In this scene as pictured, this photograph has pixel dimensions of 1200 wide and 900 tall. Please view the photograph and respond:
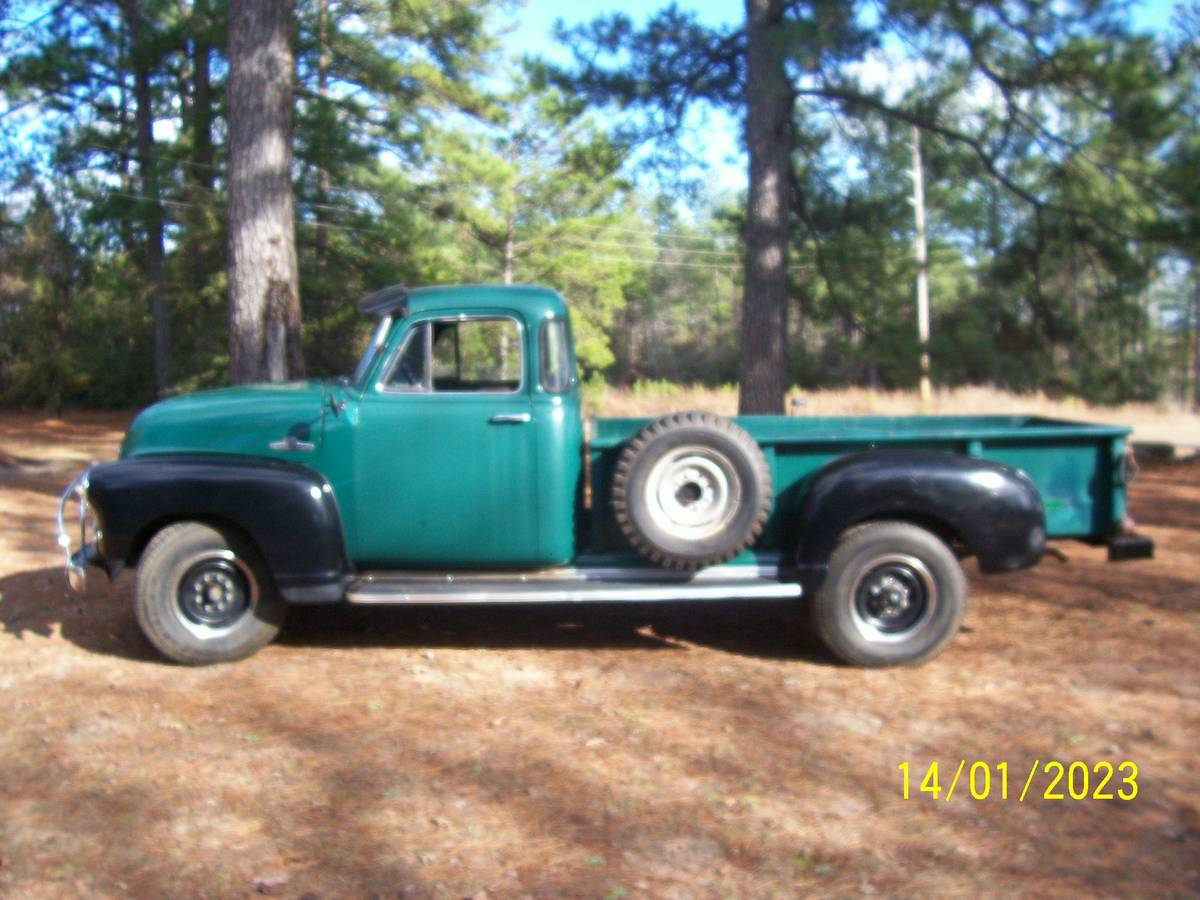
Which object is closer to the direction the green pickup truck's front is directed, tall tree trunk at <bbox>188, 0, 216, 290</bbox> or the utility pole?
the tall tree trunk

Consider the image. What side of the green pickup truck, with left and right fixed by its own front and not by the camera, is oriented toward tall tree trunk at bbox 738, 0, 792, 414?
right

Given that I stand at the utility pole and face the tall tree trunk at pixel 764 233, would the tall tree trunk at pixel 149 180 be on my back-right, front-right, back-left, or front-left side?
front-right

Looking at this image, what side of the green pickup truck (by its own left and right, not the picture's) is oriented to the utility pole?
right

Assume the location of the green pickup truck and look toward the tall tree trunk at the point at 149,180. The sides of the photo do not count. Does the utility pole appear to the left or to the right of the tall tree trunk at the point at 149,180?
right

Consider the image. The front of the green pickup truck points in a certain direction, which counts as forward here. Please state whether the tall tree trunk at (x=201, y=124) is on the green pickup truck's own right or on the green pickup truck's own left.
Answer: on the green pickup truck's own right

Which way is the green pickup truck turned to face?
to the viewer's left
